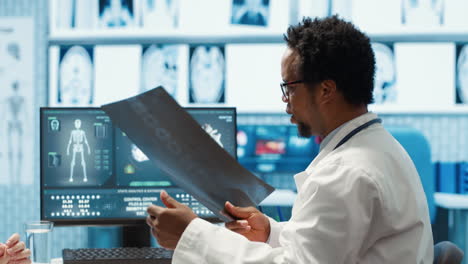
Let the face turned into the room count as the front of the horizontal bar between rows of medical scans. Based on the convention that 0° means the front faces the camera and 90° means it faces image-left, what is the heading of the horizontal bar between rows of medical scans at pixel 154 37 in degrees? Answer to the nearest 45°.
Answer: approximately 0°

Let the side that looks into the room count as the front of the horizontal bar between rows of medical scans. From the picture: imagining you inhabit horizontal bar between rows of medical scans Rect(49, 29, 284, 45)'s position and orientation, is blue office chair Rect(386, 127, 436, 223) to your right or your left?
on your left

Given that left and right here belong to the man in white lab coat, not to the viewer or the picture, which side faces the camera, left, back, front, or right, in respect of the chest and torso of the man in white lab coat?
left

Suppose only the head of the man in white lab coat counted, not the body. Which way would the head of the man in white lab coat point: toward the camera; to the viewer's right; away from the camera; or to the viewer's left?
to the viewer's left
